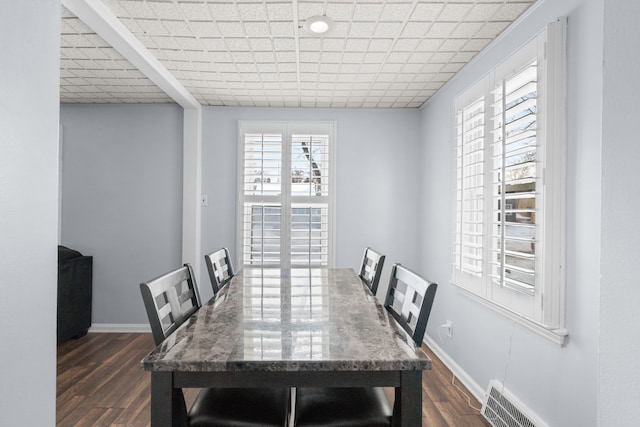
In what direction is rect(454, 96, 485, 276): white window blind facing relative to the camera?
to the viewer's left

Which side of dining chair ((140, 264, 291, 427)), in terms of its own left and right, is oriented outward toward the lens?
right

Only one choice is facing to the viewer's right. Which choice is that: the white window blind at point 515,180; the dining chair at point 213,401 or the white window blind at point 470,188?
the dining chair

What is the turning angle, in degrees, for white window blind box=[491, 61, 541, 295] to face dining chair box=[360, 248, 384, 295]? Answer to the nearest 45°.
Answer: approximately 45° to its right

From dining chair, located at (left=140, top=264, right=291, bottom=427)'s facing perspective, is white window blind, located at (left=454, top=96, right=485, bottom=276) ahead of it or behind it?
ahead
